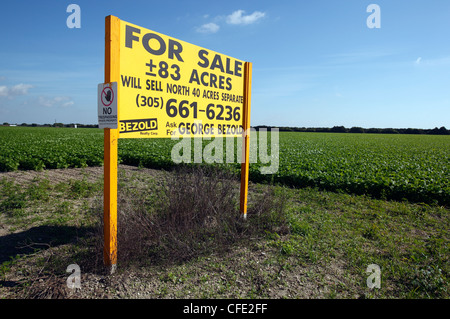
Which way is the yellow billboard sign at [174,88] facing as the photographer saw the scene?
facing the viewer and to the right of the viewer
